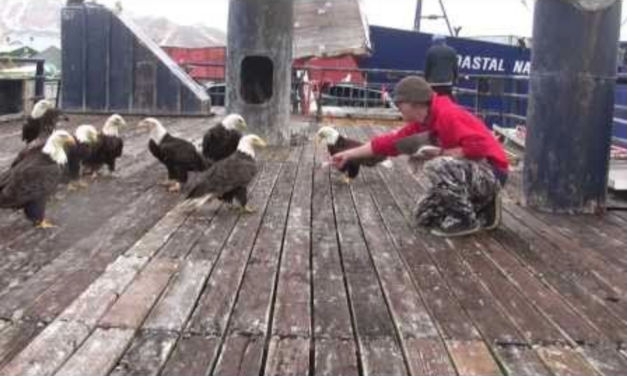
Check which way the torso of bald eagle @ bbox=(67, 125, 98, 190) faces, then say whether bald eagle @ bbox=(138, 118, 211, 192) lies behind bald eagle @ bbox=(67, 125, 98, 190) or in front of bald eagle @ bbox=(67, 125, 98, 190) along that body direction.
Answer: in front

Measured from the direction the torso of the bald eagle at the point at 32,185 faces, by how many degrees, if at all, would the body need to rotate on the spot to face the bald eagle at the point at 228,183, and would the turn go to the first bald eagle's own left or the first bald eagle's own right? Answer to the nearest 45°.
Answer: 0° — it already faces it

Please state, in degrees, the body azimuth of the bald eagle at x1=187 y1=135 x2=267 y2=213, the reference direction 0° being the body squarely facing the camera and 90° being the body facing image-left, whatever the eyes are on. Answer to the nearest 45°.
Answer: approximately 270°

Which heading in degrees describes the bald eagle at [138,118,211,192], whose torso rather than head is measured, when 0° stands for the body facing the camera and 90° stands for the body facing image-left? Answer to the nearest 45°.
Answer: approximately 90°

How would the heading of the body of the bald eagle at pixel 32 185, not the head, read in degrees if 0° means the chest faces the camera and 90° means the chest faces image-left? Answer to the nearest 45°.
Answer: approximately 270°

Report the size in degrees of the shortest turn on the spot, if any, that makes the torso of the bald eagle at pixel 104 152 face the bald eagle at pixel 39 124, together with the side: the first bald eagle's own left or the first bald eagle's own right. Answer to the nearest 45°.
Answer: approximately 135° to the first bald eagle's own left

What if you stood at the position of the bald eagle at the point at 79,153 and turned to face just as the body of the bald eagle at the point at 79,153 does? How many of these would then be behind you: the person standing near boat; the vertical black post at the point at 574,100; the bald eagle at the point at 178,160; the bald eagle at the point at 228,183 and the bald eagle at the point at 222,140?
0

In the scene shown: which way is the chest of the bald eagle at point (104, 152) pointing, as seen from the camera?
to the viewer's right

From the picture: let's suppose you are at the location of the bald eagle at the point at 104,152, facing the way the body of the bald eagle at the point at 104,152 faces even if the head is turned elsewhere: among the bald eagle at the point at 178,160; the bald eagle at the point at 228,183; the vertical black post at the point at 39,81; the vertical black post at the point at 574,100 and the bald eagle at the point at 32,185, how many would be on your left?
1

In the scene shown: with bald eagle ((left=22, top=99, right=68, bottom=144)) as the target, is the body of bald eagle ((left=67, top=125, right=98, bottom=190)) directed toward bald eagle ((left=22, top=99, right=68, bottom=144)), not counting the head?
no

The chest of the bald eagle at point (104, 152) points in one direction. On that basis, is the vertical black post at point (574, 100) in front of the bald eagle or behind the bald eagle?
in front

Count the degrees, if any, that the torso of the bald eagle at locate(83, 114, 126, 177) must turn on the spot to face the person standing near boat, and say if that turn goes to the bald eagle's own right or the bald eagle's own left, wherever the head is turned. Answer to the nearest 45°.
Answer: approximately 45° to the bald eagle's own left

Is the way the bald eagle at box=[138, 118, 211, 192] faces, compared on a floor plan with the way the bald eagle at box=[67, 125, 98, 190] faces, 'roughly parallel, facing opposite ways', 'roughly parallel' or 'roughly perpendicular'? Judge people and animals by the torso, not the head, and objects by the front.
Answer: roughly parallel, facing opposite ways

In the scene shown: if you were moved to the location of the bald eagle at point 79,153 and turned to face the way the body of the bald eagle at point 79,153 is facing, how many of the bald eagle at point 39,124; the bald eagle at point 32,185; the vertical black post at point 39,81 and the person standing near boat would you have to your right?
1

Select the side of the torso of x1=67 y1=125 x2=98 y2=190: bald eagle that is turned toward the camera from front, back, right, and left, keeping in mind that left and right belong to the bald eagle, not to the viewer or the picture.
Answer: right

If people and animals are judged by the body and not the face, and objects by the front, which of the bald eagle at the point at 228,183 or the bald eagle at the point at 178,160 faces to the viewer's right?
the bald eagle at the point at 228,183

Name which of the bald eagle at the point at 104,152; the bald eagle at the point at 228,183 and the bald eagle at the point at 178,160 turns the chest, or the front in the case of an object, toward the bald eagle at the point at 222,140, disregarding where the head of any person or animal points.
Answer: the bald eagle at the point at 104,152

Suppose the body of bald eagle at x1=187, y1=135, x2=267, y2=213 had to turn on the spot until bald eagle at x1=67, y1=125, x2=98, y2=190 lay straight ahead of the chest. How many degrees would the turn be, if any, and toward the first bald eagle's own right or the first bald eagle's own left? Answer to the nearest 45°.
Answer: approximately 135° to the first bald eagle's own left
